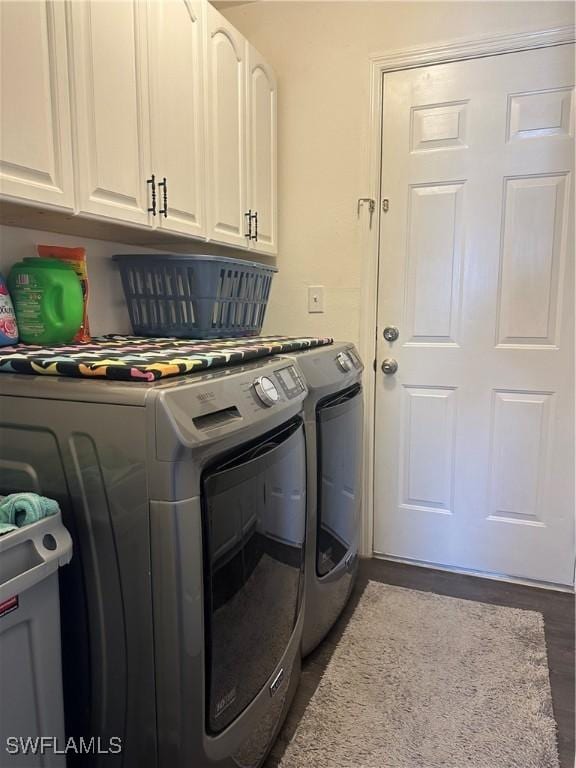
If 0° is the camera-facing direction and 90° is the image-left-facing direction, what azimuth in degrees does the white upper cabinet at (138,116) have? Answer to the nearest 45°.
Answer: approximately 315°

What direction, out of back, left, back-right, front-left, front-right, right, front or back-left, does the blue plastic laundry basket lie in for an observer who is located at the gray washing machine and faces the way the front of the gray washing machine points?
back-left

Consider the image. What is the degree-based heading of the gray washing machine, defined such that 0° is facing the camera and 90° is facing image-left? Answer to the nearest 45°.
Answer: approximately 315°
